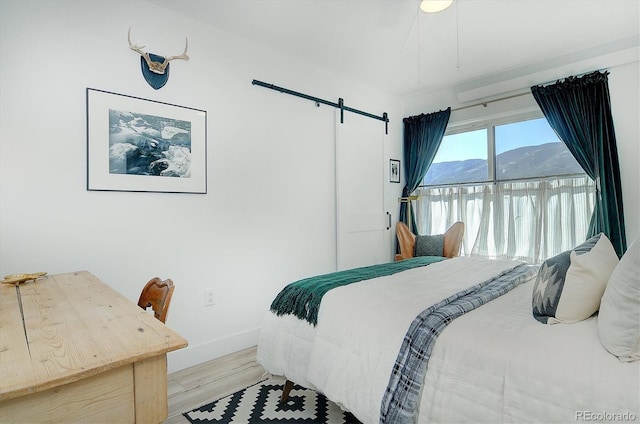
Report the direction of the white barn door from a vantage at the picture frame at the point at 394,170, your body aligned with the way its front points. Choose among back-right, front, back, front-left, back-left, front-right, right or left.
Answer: right

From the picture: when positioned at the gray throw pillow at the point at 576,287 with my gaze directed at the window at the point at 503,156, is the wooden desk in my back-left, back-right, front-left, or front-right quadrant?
back-left

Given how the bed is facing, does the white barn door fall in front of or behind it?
in front

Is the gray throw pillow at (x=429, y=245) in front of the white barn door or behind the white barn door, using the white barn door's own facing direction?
in front

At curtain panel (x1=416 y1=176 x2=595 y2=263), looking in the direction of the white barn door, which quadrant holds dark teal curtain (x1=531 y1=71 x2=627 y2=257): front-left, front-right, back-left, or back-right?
back-left

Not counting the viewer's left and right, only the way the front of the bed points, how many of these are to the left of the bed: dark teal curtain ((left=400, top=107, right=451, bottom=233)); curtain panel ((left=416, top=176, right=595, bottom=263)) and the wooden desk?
1

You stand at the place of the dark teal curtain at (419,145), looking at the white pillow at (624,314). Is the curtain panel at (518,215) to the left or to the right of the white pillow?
left

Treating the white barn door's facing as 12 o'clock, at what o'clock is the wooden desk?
The wooden desk is roughly at 2 o'clock from the white barn door.

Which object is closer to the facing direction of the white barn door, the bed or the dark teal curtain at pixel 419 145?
the bed

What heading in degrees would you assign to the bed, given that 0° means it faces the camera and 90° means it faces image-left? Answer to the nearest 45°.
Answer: approximately 135°

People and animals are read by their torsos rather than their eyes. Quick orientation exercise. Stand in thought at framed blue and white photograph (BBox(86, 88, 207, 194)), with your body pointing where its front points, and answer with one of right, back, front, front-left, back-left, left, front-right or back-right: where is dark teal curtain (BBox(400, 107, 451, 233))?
front-left
